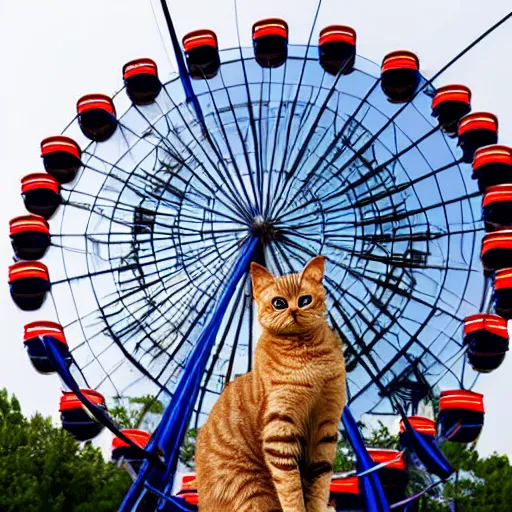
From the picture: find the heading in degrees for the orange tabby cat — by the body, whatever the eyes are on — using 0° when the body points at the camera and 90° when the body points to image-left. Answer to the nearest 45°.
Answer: approximately 315°

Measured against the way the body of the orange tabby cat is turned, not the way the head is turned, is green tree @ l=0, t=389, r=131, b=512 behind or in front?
behind
